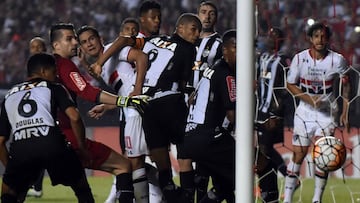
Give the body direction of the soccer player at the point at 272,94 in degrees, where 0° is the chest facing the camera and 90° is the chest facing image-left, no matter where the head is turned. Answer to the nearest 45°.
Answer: approximately 45°

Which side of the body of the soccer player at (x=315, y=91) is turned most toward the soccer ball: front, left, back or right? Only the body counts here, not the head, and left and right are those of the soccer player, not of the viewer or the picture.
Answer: front

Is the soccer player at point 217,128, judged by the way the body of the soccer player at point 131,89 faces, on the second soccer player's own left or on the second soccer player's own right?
on the second soccer player's own left

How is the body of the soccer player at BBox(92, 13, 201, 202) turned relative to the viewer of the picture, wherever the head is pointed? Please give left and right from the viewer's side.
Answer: facing away from the viewer and to the right of the viewer

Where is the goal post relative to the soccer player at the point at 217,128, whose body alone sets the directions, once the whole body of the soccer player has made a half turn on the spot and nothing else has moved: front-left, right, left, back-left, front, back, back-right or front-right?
front-left

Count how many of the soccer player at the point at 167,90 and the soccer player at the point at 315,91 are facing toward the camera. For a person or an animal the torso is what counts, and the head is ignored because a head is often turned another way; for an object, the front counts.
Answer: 1

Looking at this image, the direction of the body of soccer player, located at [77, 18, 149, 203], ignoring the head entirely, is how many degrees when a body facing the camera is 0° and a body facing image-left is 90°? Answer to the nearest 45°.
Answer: approximately 45°

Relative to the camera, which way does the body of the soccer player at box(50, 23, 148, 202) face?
to the viewer's right
